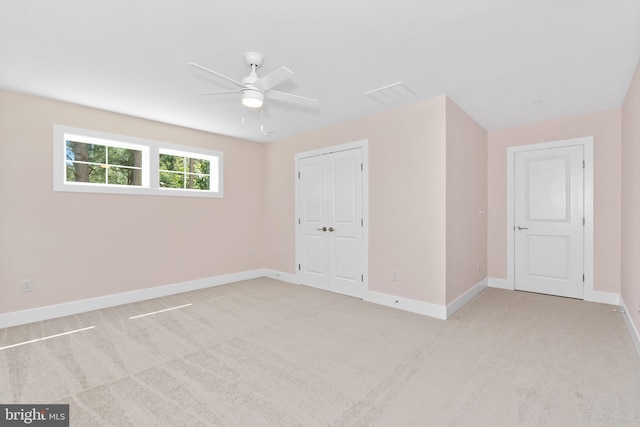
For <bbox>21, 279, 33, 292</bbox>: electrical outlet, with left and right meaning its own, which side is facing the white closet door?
left

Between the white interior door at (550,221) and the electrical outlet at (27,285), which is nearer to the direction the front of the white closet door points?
the electrical outlet

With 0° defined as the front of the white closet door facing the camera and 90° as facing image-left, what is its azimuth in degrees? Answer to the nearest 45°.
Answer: approximately 45°

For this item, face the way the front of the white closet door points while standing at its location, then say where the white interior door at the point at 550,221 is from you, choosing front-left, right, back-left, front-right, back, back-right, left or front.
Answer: back-left

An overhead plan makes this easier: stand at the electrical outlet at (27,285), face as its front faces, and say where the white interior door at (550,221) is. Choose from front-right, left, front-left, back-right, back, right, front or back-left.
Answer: front-left

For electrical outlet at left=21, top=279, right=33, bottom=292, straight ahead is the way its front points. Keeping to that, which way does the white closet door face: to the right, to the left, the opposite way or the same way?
to the right

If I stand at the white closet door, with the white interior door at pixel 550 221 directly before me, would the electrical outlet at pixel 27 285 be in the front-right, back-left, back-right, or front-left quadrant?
back-right

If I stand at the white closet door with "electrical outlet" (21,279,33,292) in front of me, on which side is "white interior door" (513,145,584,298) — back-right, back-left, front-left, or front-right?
back-left
